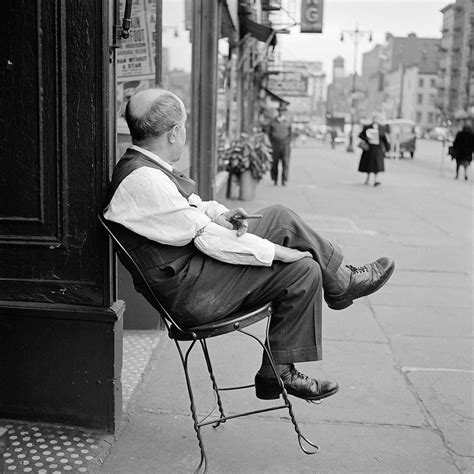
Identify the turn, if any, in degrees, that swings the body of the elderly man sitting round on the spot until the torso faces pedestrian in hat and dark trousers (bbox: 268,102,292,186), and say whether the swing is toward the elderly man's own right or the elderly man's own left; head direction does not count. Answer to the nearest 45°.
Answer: approximately 90° to the elderly man's own left

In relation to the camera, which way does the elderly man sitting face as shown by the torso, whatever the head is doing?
to the viewer's right

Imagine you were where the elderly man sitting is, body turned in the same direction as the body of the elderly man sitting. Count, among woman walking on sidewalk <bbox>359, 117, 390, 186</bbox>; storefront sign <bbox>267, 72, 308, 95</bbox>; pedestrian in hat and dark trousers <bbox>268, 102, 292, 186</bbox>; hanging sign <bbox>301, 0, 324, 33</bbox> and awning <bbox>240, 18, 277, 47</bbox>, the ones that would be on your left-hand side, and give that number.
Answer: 5

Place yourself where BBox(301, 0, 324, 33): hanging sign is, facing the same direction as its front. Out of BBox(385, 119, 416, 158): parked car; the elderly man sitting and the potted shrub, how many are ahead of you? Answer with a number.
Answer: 2

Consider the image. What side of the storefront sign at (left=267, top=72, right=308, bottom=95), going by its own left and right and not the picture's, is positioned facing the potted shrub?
front

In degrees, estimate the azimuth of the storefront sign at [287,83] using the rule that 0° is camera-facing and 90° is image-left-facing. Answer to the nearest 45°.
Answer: approximately 0°

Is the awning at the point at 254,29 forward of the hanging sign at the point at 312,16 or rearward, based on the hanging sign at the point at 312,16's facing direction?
forward

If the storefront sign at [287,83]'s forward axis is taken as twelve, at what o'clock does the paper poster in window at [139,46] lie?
The paper poster in window is roughly at 12 o'clock from the storefront sign.

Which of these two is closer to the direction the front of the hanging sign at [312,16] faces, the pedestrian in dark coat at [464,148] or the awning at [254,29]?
the awning

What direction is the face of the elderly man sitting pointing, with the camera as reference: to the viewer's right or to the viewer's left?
to the viewer's right

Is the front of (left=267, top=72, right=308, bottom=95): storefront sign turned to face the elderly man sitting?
yes
